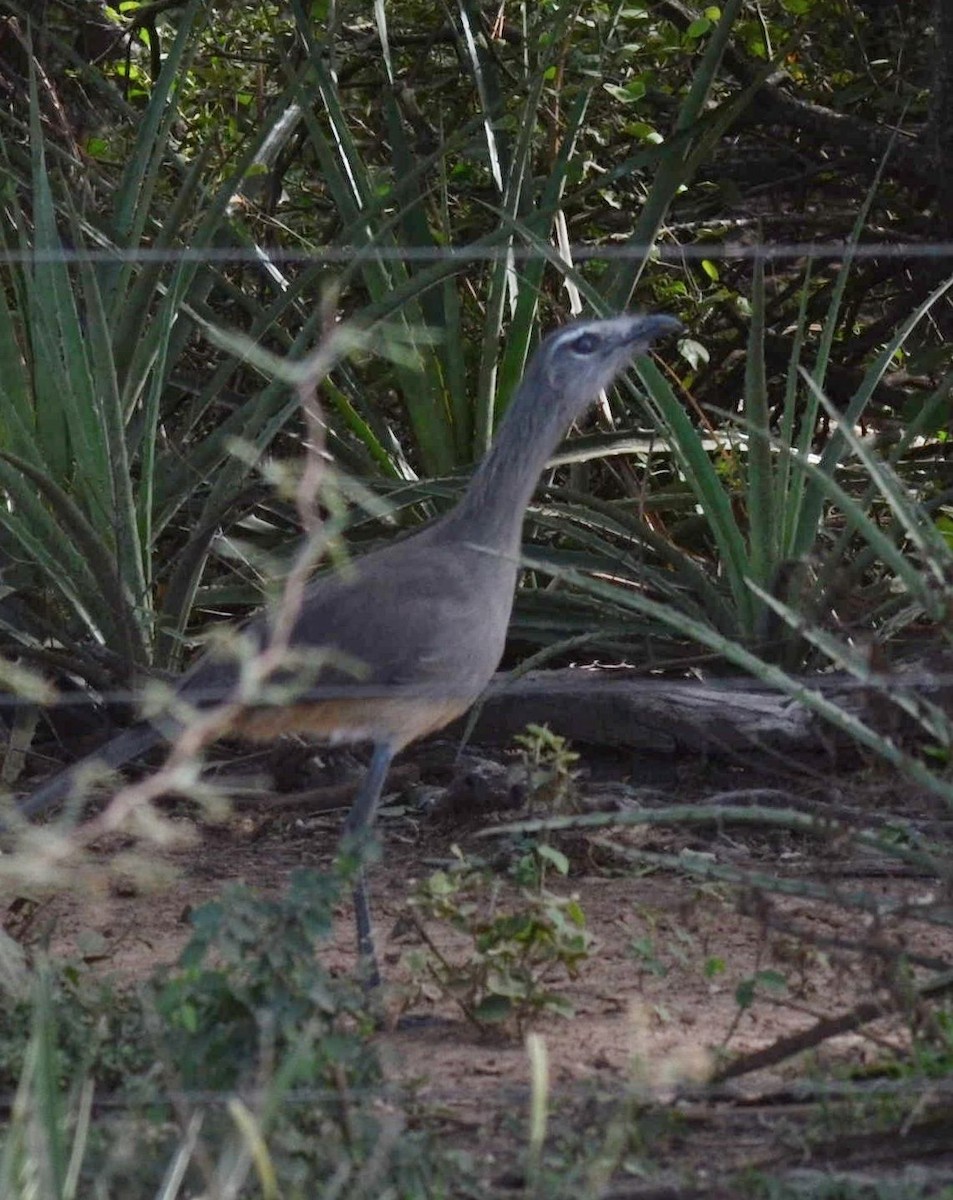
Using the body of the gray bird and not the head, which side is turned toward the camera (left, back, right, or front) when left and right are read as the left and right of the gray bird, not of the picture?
right

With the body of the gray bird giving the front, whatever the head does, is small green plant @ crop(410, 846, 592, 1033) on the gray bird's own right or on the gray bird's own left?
on the gray bird's own right

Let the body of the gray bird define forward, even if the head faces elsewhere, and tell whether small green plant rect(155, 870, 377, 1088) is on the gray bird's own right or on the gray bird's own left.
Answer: on the gray bird's own right
